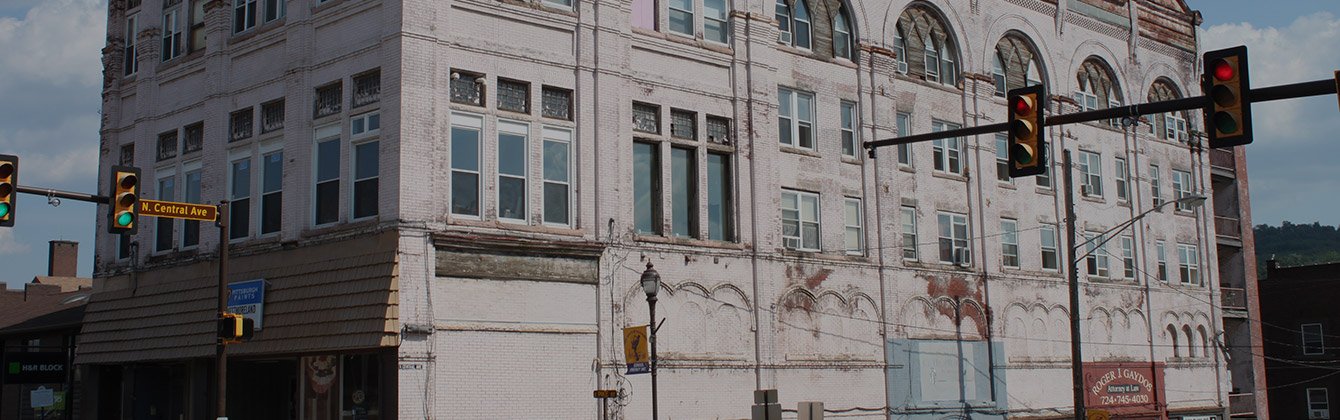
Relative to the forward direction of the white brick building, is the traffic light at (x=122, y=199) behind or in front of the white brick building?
in front
